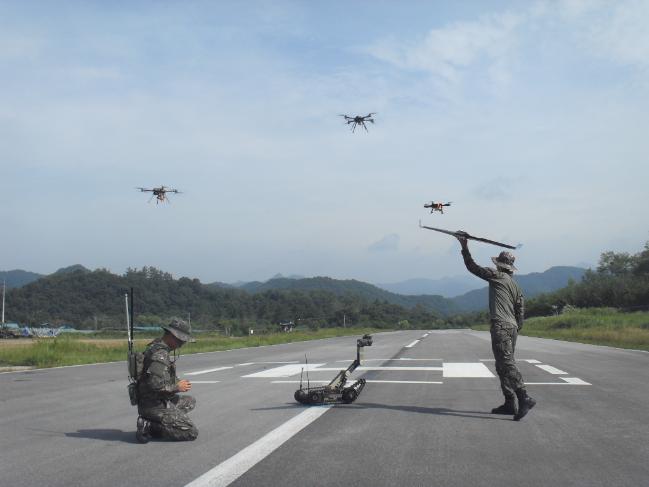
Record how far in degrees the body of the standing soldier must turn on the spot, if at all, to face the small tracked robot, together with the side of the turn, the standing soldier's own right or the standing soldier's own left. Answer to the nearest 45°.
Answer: approximately 45° to the standing soldier's own left

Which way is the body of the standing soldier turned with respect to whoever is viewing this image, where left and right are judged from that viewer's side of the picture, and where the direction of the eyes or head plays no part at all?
facing away from the viewer and to the left of the viewer

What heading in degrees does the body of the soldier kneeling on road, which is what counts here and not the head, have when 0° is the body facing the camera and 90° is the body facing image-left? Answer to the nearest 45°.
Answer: approximately 270°

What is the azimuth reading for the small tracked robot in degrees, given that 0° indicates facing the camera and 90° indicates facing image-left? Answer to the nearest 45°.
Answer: approximately 270°

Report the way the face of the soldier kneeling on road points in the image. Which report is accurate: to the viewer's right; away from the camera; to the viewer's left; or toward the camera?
to the viewer's right

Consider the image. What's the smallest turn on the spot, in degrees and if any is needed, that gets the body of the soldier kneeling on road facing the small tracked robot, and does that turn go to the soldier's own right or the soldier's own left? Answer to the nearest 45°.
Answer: approximately 45° to the soldier's own left

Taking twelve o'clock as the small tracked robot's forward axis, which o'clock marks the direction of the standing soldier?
The standing soldier is roughly at 1 o'clock from the small tracked robot.

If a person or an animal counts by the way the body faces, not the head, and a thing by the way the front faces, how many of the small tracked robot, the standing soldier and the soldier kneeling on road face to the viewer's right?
2

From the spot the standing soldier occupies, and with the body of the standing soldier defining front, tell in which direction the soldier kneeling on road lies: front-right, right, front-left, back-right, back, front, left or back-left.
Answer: left
